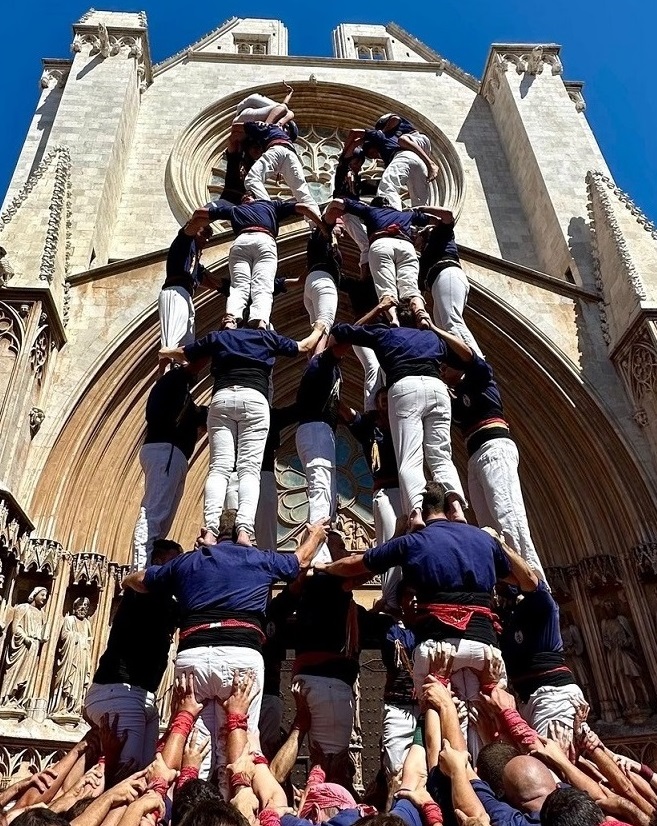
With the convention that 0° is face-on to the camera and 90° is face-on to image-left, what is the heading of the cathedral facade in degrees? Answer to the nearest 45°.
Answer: approximately 0°

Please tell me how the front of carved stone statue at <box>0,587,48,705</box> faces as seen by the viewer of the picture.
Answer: facing the viewer and to the right of the viewer

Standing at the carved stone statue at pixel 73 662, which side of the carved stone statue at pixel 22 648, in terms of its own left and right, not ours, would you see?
left
